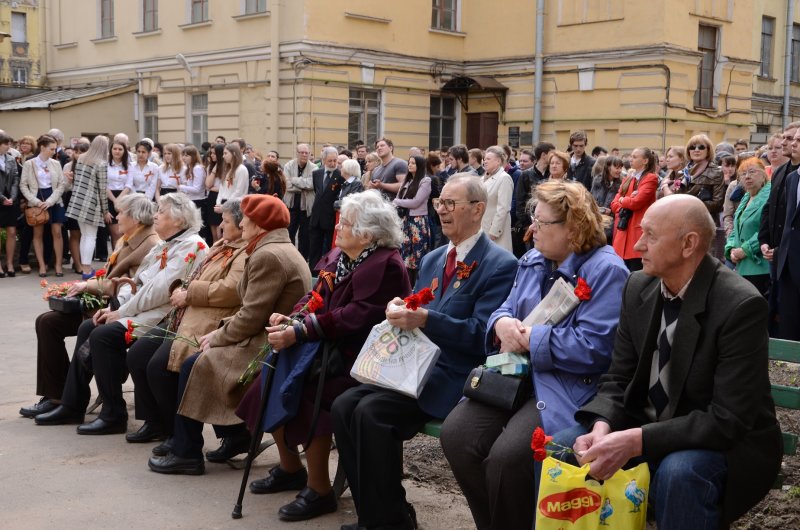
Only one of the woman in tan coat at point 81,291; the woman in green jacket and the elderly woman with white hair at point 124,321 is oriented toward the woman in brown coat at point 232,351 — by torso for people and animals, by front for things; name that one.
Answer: the woman in green jacket

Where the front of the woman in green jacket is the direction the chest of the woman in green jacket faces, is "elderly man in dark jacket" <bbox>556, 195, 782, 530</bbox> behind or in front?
in front

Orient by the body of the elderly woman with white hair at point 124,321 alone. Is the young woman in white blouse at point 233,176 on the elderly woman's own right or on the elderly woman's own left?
on the elderly woman's own right

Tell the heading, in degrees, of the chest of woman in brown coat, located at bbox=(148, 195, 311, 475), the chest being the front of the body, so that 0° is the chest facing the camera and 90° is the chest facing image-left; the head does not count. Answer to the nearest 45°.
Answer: approximately 90°

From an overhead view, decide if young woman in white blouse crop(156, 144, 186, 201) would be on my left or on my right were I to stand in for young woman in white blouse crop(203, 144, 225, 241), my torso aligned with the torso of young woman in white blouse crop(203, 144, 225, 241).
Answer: on my right

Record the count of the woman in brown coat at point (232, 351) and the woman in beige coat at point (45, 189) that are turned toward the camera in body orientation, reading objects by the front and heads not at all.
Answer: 1

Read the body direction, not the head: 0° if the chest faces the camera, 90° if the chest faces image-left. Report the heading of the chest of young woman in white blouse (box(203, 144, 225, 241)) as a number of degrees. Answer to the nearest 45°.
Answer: approximately 45°

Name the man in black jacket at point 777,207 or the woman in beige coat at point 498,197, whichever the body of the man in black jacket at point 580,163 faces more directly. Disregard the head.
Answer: the woman in beige coat

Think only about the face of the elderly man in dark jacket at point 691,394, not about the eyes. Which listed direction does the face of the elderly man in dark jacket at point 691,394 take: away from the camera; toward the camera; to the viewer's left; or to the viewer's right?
to the viewer's left

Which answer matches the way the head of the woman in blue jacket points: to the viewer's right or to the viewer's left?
to the viewer's left

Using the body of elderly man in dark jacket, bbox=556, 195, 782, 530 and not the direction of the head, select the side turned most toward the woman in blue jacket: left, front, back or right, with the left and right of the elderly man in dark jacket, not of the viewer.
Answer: right
